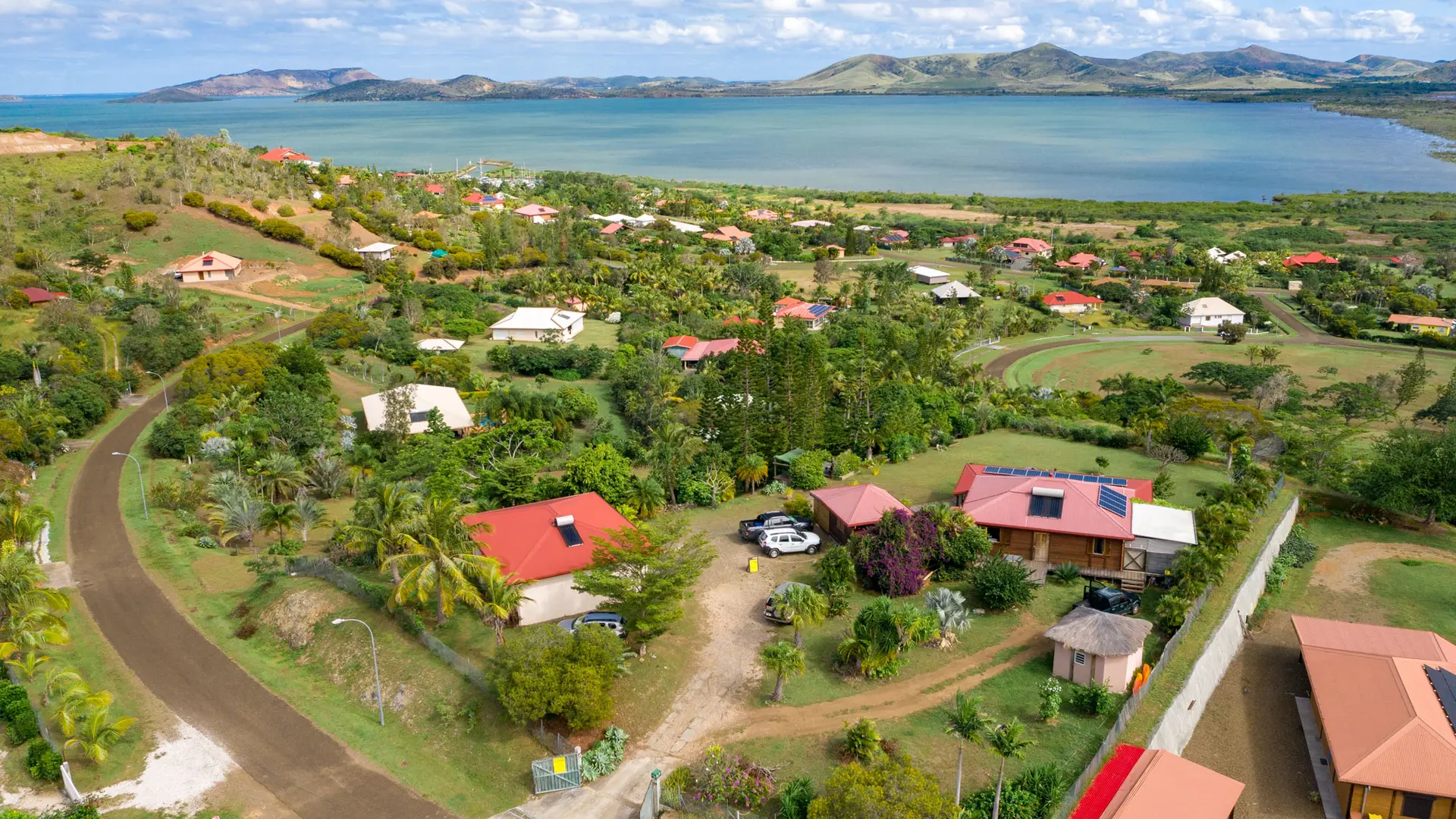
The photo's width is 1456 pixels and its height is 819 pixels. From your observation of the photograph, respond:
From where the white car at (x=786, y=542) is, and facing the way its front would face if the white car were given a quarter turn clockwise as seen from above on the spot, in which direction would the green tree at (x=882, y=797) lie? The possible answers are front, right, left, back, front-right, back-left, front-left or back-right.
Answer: front

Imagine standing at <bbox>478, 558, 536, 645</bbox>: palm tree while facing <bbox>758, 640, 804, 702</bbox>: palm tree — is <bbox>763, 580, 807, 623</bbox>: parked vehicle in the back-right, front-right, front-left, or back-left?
front-left

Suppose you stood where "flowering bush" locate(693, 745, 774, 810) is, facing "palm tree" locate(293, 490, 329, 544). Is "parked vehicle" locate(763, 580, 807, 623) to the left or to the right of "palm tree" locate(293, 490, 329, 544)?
right

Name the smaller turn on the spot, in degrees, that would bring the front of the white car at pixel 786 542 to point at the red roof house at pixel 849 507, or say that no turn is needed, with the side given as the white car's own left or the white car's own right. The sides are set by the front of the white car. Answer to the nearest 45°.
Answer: approximately 45° to the white car's own left

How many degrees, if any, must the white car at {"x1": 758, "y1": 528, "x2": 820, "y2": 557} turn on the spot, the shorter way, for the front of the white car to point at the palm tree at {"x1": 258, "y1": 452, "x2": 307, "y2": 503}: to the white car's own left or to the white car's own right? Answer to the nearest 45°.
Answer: approximately 180°

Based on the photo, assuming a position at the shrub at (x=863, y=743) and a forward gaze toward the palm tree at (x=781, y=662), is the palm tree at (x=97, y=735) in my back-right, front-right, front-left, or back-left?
front-left

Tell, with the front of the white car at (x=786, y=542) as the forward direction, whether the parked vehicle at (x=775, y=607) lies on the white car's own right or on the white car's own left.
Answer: on the white car's own right

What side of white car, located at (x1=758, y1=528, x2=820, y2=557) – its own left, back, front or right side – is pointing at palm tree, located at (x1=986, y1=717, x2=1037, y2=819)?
right

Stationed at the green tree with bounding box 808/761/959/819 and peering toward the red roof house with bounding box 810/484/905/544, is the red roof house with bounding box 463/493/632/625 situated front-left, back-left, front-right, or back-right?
front-left

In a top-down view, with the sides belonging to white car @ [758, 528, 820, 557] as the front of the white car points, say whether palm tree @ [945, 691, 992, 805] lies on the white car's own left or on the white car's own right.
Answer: on the white car's own right

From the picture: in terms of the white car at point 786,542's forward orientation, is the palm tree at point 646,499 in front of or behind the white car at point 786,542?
behind

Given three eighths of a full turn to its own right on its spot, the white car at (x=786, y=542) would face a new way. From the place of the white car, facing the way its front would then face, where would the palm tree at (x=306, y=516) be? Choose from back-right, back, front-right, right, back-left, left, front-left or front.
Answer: front-right

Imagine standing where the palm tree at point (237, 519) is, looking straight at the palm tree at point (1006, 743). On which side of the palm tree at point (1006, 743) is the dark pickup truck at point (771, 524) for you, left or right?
left

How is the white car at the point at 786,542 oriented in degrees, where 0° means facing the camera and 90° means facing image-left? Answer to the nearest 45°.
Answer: approximately 270°

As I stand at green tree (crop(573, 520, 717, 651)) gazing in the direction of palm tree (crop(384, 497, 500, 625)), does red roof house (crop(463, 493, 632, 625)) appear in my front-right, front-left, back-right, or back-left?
front-right

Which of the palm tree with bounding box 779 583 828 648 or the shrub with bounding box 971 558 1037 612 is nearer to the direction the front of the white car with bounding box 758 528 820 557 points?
the shrub

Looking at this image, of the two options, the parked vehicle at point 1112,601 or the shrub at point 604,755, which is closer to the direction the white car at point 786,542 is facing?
the parked vehicle

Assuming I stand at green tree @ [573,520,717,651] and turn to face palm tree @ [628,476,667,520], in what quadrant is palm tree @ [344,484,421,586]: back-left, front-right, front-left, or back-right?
front-left
